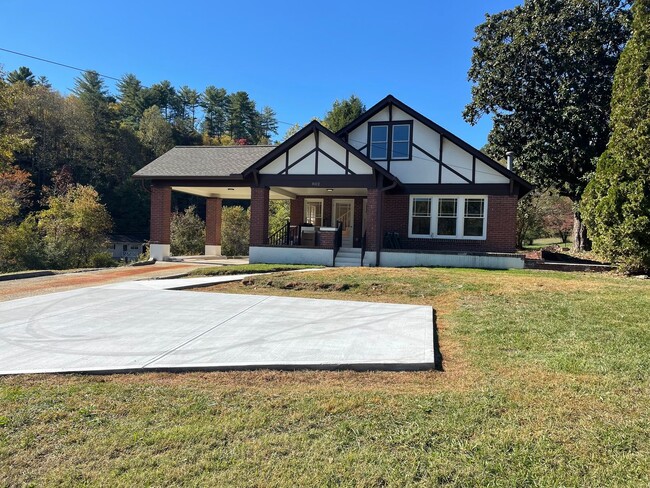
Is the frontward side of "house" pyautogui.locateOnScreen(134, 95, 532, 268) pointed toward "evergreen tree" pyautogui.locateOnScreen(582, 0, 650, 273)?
no

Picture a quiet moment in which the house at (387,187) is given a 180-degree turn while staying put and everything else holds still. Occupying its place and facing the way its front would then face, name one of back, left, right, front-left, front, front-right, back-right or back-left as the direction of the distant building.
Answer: front-left

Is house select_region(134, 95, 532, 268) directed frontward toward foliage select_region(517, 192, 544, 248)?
no

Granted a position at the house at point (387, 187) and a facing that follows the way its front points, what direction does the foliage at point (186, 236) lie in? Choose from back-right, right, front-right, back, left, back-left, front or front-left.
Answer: back-right

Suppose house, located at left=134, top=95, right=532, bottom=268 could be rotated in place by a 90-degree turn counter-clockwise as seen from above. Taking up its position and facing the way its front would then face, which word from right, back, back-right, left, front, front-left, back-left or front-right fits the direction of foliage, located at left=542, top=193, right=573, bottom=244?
front-left

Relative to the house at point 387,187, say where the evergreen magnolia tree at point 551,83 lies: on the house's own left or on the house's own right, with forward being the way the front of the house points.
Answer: on the house's own left

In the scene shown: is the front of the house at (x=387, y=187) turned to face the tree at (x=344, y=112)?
no

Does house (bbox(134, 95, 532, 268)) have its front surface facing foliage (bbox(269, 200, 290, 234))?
no

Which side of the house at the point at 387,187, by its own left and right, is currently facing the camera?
front
